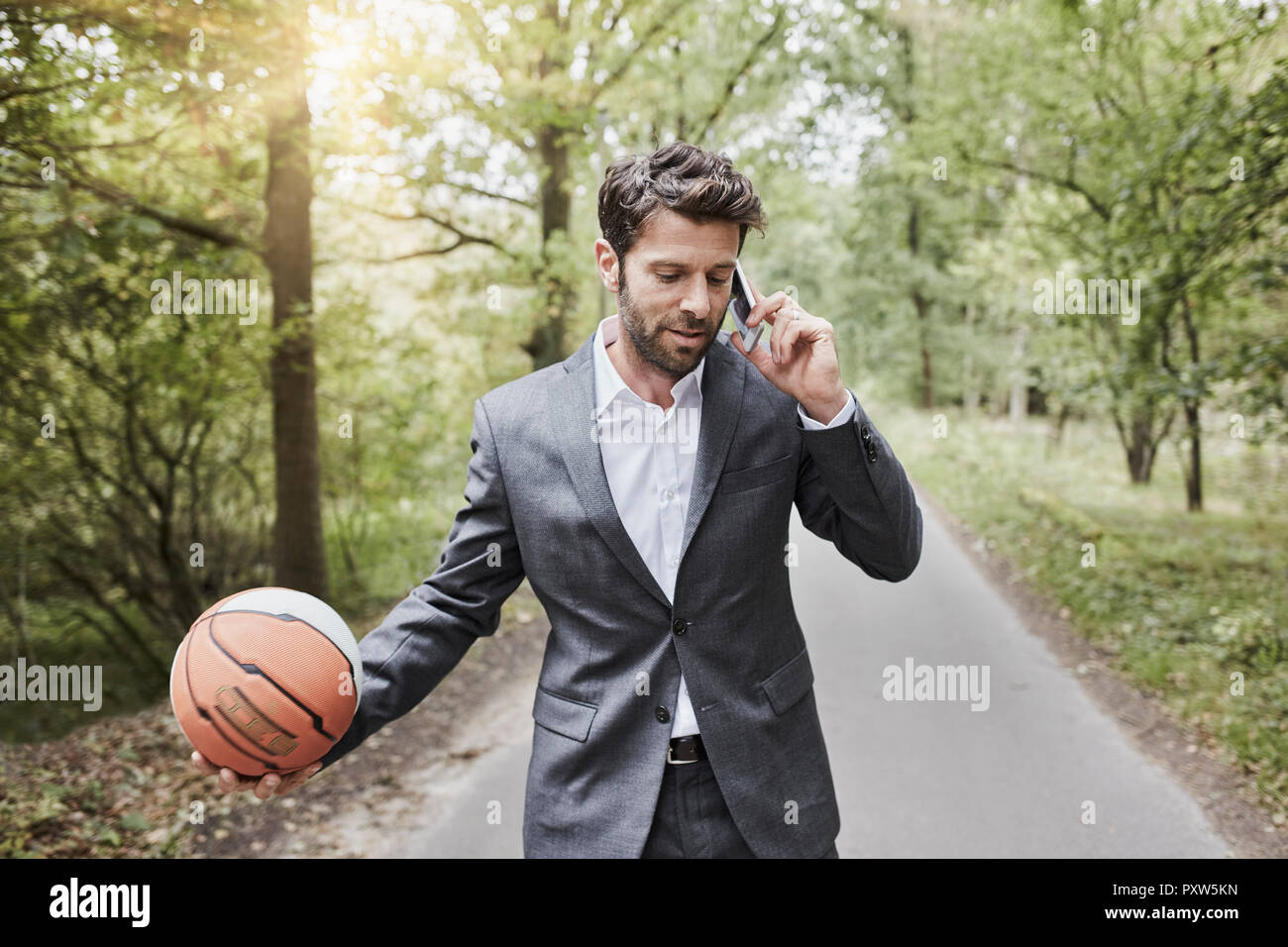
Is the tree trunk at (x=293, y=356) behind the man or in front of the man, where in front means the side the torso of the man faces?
behind

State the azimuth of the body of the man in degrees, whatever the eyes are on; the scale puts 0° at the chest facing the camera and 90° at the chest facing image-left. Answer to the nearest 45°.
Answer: approximately 0°

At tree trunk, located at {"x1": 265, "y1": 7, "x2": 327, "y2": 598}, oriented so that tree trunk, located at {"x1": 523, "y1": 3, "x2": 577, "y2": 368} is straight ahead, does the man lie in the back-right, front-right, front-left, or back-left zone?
back-right

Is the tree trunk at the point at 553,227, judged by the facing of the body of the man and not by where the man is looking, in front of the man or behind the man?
behind
